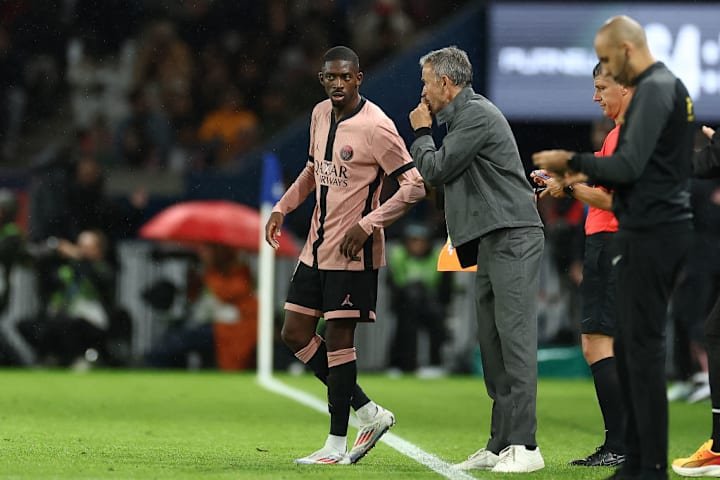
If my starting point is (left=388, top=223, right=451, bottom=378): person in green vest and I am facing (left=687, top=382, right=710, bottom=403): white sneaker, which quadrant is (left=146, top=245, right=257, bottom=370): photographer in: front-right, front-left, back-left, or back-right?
back-right

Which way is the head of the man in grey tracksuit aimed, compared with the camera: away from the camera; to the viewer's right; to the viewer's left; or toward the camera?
to the viewer's left

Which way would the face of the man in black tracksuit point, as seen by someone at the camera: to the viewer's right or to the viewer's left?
to the viewer's left

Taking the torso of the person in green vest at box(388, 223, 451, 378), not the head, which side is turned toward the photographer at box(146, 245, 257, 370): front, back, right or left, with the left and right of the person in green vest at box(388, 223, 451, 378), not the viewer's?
right

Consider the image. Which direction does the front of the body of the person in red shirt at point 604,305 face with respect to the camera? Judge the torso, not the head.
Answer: to the viewer's left

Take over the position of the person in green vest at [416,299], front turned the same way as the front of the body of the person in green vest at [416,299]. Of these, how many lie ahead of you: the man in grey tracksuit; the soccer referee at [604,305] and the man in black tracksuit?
3

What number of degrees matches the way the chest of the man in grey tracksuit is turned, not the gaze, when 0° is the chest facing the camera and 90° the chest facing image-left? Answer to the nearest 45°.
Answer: approximately 90°

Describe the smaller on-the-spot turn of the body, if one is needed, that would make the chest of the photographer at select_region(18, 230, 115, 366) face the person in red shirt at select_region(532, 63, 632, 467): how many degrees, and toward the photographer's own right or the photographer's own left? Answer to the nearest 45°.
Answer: approximately 45° to the photographer's own left
